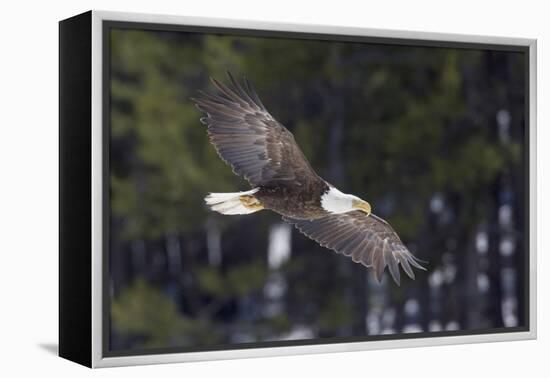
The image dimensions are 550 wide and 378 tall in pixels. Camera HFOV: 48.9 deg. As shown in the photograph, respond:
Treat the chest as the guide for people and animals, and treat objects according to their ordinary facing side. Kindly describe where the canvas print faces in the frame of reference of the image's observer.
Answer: facing the viewer and to the right of the viewer
